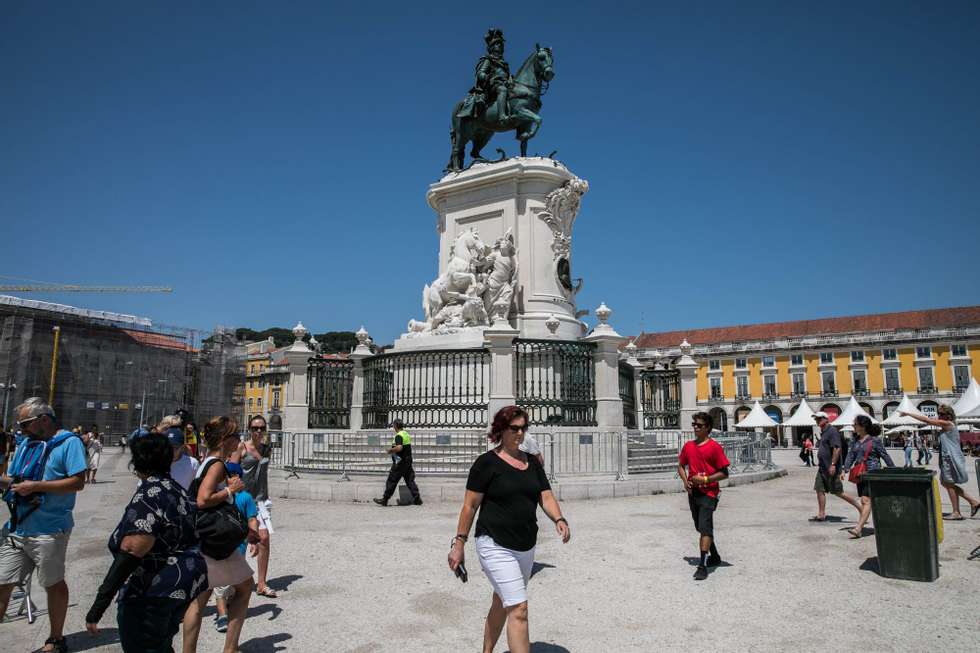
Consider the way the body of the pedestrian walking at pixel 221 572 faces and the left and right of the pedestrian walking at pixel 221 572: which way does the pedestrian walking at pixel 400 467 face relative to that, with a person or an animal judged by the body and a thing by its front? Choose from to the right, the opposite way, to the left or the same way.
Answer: the opposite way

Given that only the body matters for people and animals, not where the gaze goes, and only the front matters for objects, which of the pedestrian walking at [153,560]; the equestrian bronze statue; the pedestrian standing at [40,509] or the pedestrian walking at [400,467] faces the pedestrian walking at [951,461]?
the equestrian bronze statue

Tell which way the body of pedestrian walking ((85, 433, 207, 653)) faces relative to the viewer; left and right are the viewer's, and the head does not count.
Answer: facing away from the viewer and to the left of the viewer

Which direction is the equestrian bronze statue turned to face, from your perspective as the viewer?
facing the viewer and to the right of the viewer

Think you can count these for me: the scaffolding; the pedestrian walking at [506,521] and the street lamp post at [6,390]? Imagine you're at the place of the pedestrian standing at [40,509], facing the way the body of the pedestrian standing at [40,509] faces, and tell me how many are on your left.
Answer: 1

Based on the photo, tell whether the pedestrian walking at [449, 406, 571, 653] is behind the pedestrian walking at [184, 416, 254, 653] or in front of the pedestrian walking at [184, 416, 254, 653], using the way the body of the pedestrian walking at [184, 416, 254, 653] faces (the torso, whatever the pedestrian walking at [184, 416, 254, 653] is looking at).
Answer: in front

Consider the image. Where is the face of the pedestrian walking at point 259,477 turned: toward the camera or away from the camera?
toward the camera

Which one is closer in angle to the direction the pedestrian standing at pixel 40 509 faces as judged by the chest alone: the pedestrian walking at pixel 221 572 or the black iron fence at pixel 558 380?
the pedestrian walking
